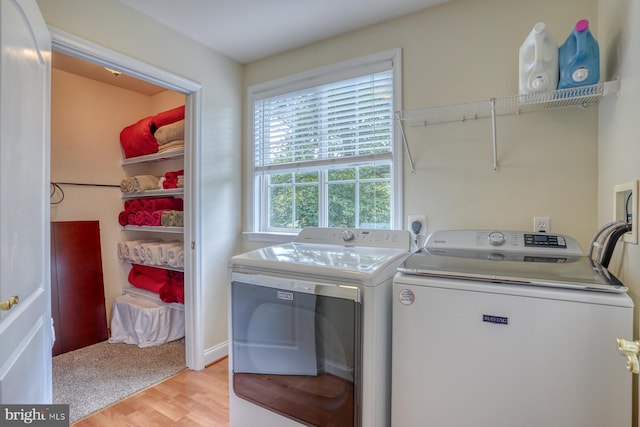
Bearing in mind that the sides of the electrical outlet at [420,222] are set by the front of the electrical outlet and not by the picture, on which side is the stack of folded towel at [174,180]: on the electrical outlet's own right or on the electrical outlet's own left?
on the electrical outlet's own right

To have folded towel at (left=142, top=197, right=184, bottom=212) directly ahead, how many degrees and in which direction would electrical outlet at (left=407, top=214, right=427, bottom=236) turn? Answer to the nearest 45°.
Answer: approximately 90° to its right

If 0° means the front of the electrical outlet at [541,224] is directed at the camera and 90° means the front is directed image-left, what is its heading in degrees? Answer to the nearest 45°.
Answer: approximately 0°

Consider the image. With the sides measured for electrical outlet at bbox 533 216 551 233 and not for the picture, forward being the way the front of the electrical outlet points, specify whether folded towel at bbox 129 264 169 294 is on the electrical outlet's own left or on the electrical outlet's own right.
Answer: on the electrical outlet's own right

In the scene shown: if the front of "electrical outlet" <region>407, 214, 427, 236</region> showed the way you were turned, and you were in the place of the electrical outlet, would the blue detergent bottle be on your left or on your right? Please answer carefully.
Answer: on your left

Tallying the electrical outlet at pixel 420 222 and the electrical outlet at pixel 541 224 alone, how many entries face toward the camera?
2

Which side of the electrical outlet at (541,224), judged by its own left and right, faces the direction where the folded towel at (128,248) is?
right

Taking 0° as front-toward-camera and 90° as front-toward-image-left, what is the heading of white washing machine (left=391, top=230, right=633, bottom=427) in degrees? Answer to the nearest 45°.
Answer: approximately 0°
